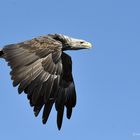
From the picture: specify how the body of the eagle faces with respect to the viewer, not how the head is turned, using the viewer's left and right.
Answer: facing to the right of the viewer
